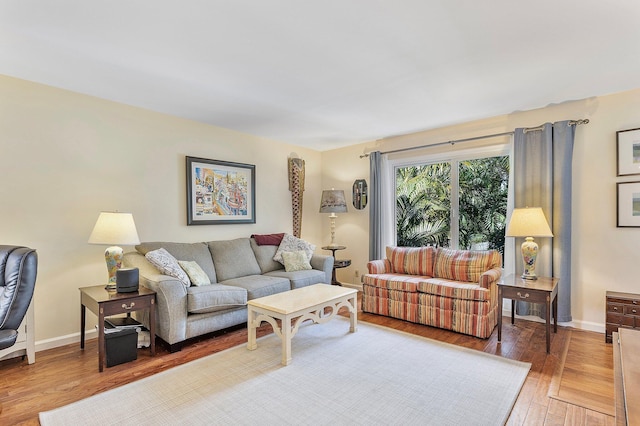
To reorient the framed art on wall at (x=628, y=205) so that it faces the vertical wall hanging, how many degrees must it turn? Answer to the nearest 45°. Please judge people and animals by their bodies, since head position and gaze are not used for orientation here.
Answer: approximately 90° to its right

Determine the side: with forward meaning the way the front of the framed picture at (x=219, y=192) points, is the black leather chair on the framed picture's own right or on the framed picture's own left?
on the framed picture's own right

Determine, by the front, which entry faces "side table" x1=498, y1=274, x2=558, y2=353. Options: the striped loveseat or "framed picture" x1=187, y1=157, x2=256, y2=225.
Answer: the framed picture
